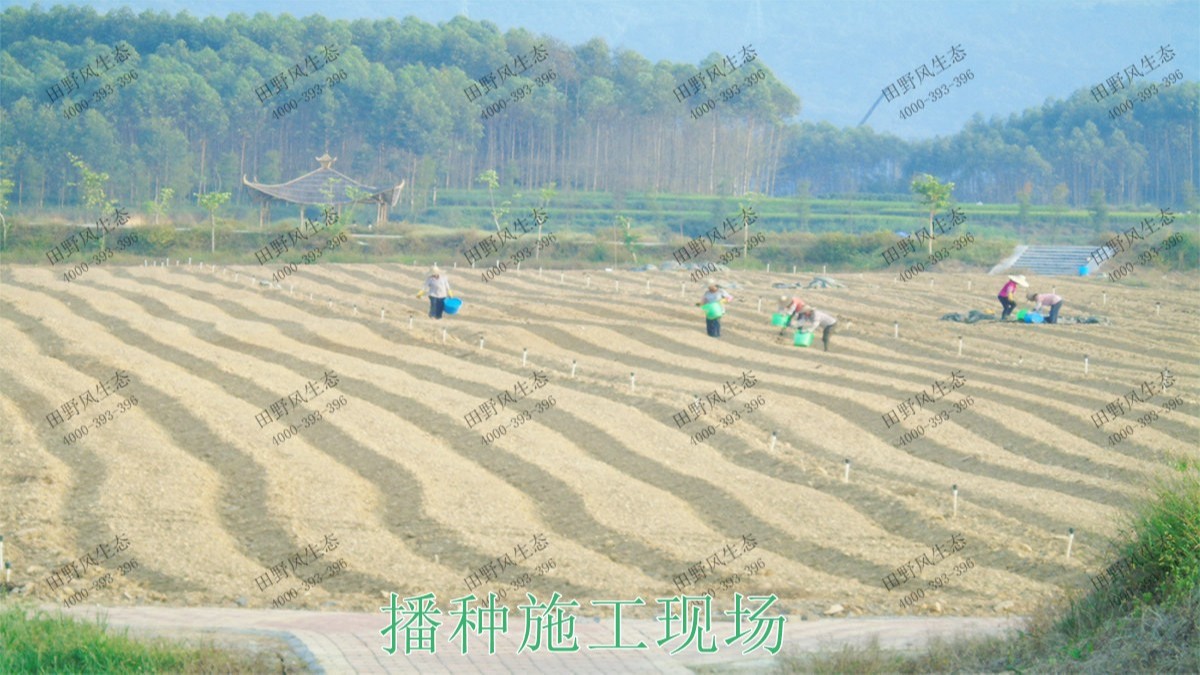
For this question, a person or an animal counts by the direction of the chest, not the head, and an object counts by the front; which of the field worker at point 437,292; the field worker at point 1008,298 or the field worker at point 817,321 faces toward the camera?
the field worker at point 437,292

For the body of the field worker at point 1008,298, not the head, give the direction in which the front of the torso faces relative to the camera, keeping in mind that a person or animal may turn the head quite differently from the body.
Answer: to the viewer's right

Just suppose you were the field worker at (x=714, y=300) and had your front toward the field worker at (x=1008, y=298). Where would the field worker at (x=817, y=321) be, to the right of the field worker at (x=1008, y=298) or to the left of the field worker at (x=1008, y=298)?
right

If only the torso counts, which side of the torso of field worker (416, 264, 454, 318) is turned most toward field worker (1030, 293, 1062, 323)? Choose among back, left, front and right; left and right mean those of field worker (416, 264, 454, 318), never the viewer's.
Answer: left

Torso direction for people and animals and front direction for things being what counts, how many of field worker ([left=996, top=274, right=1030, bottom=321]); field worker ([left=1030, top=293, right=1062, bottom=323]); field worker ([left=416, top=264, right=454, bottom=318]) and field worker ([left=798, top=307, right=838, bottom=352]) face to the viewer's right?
1

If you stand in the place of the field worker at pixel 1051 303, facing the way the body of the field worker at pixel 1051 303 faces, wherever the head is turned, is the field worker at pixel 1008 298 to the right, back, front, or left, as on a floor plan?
front

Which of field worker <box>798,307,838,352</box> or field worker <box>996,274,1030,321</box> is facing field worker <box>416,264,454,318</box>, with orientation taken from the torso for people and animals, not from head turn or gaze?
field worker <box>798,307,838,352</box>

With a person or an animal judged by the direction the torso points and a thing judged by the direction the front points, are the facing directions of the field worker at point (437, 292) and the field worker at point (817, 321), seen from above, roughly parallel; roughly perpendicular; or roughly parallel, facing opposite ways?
roughly perpendicular

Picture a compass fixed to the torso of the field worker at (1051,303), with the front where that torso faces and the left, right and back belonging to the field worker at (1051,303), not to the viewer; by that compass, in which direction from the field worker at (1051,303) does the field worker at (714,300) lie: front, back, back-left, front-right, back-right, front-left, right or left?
front-left

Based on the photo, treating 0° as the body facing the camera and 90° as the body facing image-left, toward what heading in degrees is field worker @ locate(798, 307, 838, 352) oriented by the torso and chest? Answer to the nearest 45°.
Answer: approximately 90°

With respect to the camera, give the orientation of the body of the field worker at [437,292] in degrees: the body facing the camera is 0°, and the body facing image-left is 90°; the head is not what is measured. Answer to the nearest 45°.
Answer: approximately 0°

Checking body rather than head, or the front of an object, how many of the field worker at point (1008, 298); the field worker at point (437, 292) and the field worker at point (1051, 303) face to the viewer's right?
1

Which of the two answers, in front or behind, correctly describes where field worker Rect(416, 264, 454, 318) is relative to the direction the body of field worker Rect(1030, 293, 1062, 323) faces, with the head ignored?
in front

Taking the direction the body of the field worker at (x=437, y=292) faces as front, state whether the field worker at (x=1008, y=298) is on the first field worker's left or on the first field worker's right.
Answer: on the first field worker's left

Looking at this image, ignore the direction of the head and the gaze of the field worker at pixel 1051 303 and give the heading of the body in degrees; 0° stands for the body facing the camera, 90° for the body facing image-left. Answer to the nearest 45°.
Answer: approximately 90°
